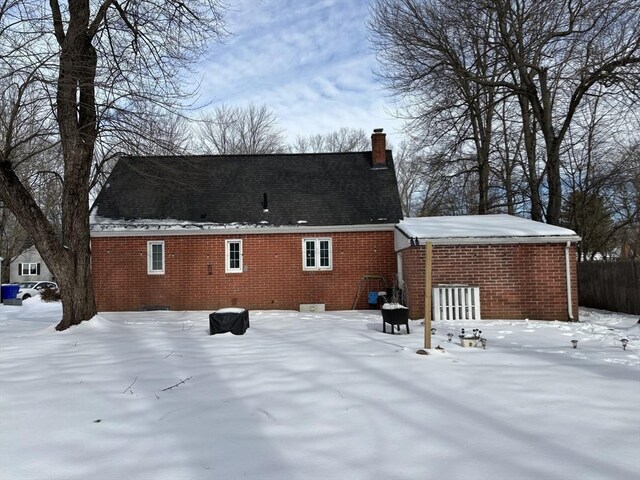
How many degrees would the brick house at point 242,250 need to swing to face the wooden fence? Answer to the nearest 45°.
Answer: approximately 90° to its right

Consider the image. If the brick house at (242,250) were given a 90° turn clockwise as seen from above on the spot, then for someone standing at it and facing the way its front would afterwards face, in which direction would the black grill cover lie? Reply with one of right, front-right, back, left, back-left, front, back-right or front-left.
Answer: right

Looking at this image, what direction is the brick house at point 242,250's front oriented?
away from the camera
